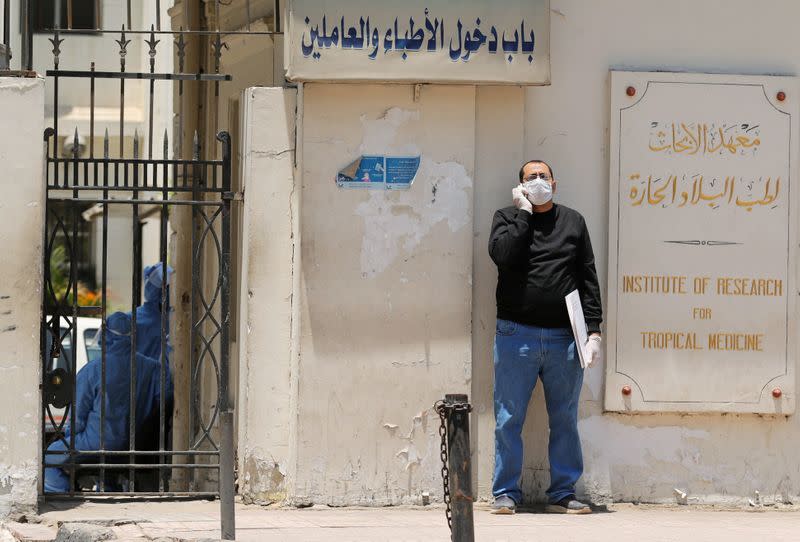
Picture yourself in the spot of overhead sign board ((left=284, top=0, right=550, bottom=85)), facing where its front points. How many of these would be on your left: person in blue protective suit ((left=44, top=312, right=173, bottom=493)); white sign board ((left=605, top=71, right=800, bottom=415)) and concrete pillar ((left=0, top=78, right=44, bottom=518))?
1

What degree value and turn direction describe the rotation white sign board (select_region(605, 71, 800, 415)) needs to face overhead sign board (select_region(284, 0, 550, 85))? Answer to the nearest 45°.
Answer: approximately 45° to its right

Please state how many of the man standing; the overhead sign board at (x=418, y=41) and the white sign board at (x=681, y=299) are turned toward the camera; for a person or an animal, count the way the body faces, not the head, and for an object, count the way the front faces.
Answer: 3

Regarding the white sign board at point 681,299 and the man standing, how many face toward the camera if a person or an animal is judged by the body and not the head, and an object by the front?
2

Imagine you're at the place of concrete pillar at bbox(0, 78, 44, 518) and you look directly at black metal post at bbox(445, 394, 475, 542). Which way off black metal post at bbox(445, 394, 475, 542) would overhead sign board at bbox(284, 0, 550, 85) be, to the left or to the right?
left

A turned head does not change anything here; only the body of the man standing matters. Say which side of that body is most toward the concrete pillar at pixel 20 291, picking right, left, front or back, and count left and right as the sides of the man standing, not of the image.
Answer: right

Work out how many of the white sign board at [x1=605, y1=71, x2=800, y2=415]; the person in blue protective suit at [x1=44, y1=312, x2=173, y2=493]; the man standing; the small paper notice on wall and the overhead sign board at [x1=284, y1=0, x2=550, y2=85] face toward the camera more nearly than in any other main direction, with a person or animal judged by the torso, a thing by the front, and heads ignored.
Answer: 4

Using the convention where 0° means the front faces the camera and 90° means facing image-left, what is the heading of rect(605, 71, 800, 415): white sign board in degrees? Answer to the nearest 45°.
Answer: approximately 0°

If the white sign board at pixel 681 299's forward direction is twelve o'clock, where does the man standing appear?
The man standing is roughly at 2 o'clock from the white sign board.

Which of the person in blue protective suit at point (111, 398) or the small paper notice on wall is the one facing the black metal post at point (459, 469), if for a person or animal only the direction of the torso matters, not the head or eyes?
the small paper notice on wall

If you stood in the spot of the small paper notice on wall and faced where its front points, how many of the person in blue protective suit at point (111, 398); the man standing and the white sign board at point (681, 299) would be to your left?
2

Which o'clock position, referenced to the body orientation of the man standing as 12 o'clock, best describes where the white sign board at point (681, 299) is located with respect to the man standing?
The white sign board is roughly at 8 o'clock from the man standing.

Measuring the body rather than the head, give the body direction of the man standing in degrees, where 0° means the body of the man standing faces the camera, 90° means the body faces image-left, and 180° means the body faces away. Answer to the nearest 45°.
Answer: approximately 0°
